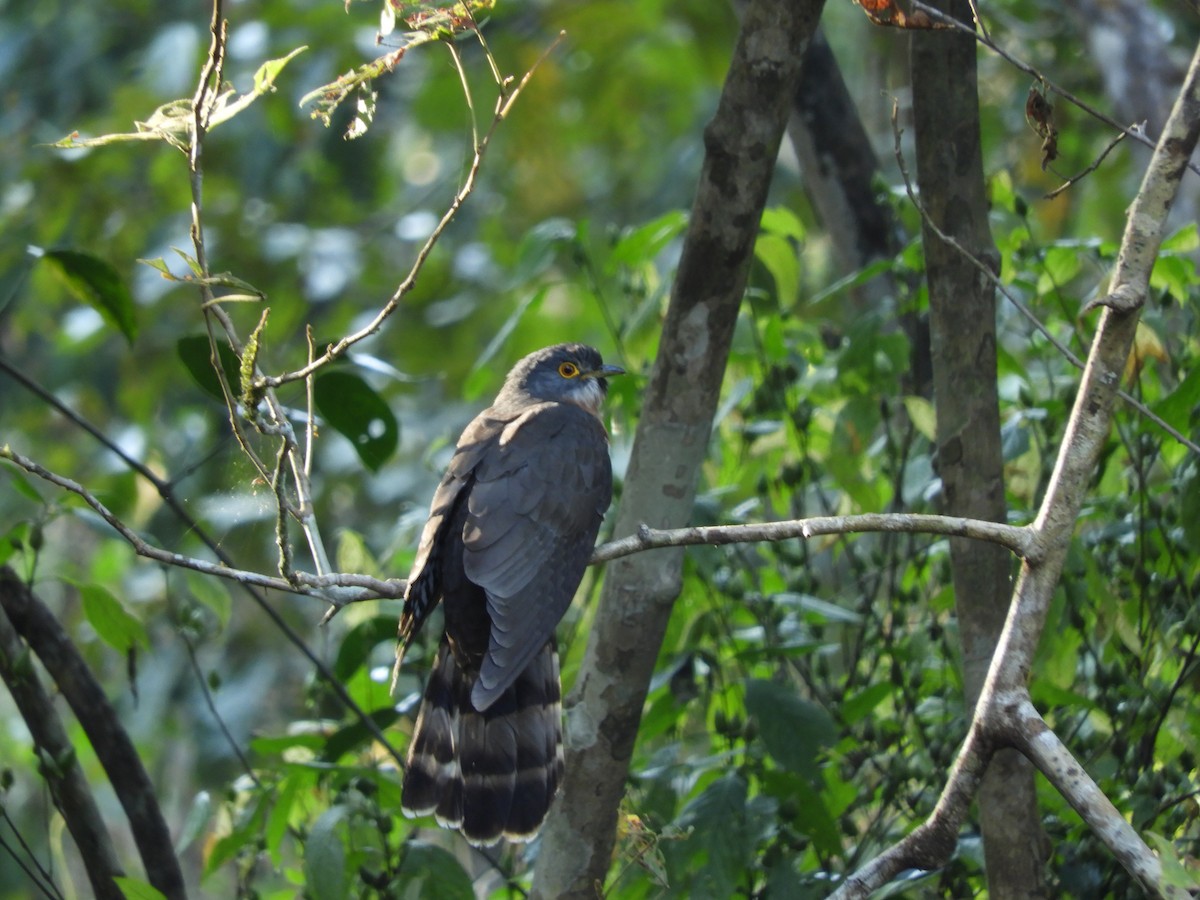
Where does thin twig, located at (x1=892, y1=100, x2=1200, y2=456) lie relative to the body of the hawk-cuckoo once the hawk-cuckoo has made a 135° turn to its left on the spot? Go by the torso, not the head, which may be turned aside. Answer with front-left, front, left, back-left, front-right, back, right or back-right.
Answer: back-left

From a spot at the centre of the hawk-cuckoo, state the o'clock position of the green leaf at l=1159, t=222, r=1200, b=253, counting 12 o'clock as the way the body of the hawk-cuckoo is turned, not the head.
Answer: The green leaf is roughly at 2 o'clock from the hawk-cuckoo.

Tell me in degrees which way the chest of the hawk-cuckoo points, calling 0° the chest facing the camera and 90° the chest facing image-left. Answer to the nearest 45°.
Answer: approximately 225°

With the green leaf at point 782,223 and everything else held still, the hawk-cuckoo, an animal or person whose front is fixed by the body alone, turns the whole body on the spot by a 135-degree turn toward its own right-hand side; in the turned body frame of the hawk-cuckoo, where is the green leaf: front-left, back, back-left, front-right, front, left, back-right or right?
left
